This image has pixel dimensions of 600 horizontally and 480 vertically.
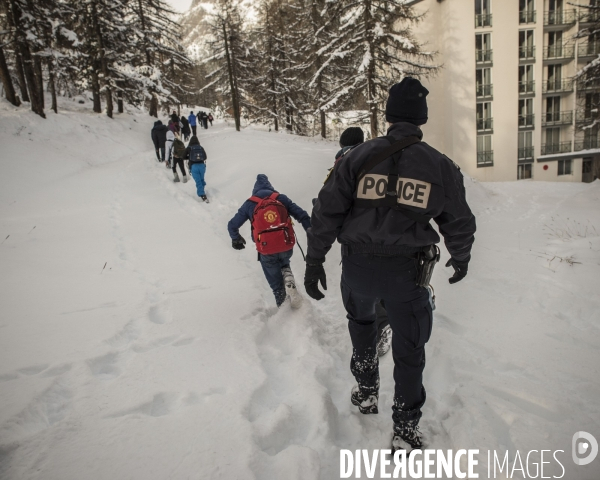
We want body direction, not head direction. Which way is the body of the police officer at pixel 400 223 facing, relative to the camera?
away from the camera

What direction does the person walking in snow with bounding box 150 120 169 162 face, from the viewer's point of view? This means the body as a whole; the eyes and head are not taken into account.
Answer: away from the camera

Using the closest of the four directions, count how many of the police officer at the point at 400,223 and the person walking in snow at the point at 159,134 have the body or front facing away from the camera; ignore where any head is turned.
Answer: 2

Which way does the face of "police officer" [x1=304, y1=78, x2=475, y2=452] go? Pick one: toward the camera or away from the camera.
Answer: away from the camera

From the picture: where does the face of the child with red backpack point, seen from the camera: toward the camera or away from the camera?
away from the camera

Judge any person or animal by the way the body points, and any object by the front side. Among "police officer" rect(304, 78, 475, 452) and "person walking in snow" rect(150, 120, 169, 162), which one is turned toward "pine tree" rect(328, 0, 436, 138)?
the police officer

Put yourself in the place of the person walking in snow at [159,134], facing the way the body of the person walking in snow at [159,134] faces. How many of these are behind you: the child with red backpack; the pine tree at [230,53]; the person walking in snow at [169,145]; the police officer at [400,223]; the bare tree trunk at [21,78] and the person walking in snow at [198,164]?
4

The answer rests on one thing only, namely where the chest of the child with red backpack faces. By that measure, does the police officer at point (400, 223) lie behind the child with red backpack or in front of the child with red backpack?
behind

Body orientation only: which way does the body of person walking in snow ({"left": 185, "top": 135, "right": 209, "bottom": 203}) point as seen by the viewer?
away from the camera

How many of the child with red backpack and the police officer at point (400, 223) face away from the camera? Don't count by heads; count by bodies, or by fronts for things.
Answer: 2

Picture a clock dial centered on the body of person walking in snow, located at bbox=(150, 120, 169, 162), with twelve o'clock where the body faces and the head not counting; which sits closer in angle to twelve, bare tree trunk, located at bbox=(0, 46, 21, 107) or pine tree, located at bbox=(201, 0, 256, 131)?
the pine tree

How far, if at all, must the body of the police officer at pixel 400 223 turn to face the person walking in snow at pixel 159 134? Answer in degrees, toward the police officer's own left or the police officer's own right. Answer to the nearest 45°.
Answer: approximately 45° to the police officer's own left

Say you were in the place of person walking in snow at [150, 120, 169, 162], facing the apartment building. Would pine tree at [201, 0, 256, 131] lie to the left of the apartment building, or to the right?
left

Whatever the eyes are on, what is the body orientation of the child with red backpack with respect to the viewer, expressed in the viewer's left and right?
facing away from the viewer
